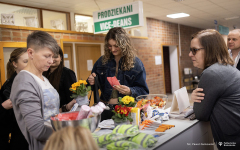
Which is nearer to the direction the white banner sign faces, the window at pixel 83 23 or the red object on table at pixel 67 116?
the red object on table

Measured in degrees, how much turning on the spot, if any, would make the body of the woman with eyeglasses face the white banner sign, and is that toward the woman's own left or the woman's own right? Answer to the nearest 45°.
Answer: approximately 45° to the woman's own right

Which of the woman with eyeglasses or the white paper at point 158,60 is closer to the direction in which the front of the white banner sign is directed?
the woman with eyeglasses

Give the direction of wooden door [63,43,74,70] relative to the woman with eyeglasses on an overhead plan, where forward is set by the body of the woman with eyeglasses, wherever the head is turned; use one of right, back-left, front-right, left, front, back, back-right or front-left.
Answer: front-right

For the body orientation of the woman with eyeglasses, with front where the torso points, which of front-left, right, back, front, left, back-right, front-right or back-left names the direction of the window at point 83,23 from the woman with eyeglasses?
front-right

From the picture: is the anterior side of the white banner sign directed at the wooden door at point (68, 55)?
no

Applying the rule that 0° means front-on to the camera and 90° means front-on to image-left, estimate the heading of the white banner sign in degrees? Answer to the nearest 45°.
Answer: approximately 45°

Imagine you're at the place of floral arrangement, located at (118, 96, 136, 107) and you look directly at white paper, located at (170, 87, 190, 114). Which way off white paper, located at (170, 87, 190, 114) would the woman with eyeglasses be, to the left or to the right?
right

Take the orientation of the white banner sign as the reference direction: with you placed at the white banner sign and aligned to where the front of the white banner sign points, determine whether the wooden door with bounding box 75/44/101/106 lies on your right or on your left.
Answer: on your right

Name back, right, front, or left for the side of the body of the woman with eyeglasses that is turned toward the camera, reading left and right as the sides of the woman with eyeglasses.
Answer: left

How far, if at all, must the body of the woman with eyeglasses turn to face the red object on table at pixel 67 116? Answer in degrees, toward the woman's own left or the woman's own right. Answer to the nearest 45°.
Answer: approximately 45° to the woman's own left

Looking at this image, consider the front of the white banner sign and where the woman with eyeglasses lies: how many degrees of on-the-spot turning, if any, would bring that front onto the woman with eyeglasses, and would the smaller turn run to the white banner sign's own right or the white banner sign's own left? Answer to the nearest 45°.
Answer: approximately 45° to the white banner sign's own left

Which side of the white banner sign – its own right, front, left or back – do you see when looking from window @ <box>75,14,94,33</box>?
right

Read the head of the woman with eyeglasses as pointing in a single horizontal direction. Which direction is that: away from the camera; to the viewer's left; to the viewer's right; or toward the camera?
to the viewer's left

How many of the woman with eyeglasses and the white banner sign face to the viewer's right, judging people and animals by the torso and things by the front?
0

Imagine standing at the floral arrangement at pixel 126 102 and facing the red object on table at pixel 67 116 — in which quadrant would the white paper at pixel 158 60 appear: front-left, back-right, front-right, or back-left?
back-right
